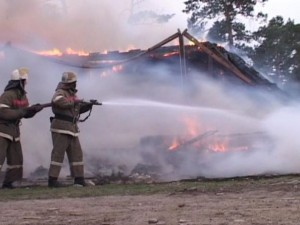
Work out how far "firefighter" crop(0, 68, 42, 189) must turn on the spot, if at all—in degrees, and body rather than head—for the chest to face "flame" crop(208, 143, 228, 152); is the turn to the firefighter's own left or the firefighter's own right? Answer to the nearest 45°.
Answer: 0° — they already face it

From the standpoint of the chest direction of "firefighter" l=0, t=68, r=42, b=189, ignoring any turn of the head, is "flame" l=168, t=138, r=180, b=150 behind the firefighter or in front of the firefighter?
in front

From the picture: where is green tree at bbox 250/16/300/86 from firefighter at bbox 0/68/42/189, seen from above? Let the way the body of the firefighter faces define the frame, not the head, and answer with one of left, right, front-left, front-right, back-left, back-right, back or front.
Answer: front-left

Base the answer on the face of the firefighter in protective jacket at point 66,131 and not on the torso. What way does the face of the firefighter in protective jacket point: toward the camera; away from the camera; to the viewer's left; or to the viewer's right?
to the viewer's right

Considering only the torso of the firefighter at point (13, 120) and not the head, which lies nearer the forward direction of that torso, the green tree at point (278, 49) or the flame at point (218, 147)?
the flame

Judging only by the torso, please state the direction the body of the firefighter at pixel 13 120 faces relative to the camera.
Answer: to the viewer's right

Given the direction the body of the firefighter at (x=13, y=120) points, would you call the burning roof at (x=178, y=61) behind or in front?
in front

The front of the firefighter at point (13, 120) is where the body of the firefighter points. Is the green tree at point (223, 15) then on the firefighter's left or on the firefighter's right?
on the firefighter's left
